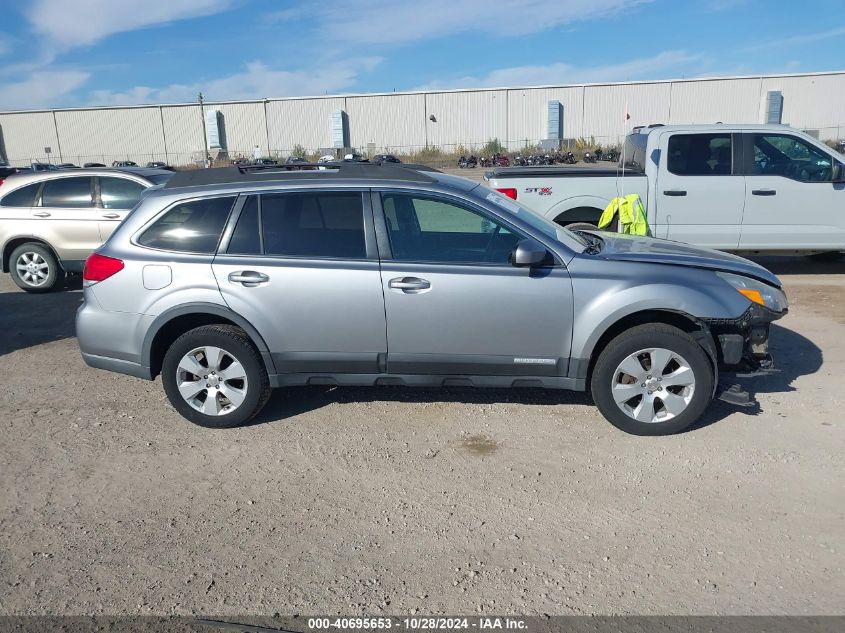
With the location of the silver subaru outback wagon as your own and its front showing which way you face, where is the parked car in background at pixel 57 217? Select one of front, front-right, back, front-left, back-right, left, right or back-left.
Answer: back-left

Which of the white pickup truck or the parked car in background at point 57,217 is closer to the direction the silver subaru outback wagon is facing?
the white pickup truck

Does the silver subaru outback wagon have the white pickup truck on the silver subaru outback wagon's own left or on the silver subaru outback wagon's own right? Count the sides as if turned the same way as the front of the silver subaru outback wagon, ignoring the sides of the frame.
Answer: on the silver subaru outback wagon's own left

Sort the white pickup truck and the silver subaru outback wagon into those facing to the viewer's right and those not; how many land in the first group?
2

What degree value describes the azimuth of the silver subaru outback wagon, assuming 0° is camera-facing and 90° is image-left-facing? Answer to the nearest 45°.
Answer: approximately 270°

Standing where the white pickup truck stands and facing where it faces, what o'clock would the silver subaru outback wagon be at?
The silver subaru outback wagon is roughly at 4 o'clock from the white pickup truck.

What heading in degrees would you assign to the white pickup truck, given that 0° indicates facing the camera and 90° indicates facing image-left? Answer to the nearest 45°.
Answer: approximately 270°

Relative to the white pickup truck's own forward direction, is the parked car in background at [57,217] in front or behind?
behind
